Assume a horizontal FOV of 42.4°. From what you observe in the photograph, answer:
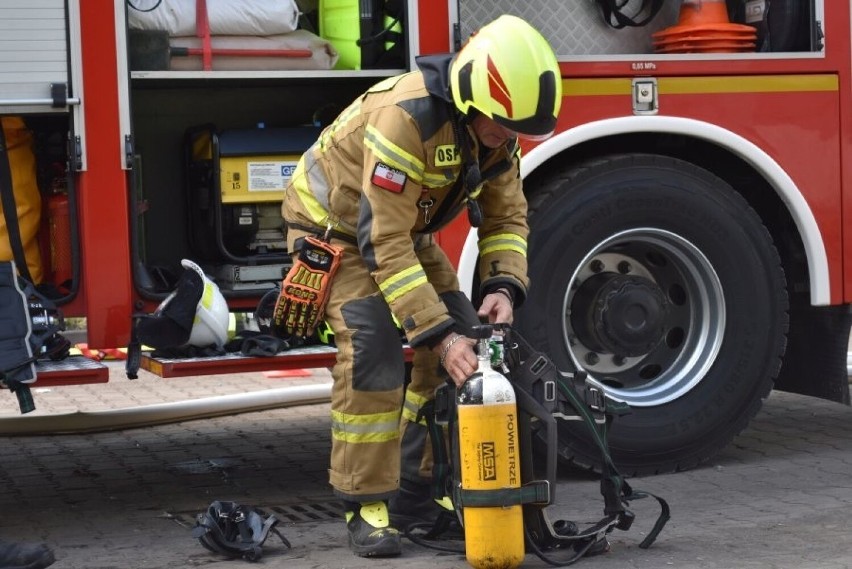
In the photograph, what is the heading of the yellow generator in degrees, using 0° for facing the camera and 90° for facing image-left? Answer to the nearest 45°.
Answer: approximately 0°

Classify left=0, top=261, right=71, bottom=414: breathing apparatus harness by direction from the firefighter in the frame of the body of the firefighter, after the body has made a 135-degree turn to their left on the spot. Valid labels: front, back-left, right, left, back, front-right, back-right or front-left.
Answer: left

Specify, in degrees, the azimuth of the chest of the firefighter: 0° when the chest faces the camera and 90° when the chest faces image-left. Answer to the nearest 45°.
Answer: approximately 315°

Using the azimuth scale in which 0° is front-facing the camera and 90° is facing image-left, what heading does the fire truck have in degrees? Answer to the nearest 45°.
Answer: approximately 90°

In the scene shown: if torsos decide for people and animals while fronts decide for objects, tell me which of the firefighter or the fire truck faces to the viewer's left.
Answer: the fire truck

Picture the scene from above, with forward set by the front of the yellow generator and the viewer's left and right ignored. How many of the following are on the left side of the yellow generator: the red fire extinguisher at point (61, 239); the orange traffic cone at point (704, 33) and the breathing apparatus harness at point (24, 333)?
1

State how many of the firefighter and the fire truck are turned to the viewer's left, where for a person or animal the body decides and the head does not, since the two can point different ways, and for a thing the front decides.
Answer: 1

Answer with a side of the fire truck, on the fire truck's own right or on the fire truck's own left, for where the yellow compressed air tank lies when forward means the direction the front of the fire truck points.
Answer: on the fire truck's own left
